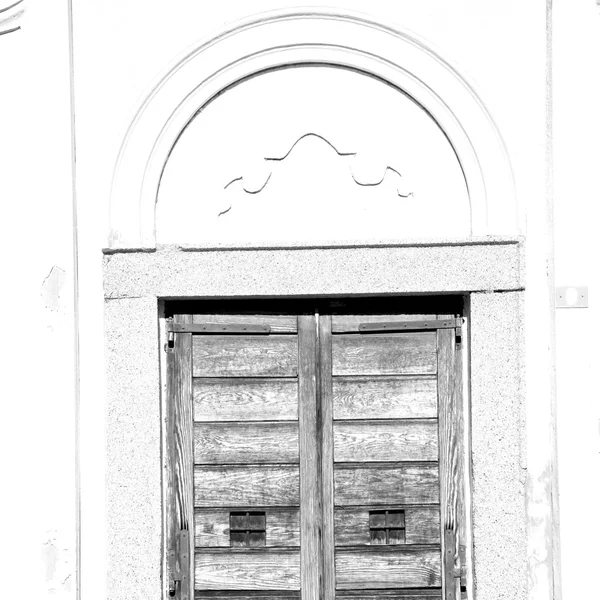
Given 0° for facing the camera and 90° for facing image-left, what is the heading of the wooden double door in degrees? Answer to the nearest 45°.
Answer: approximately 0°
